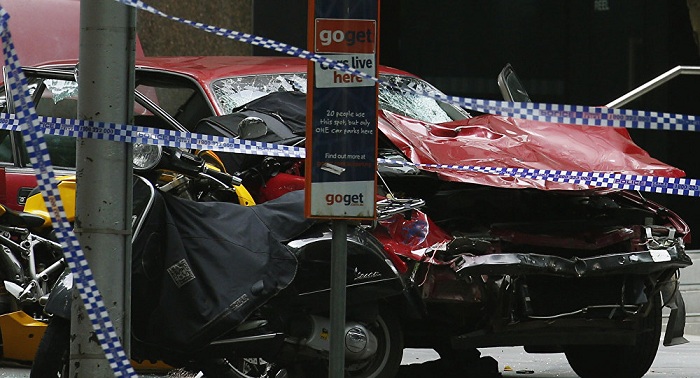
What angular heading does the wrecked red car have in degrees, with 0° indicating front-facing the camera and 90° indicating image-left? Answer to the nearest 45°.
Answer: approximately 315°

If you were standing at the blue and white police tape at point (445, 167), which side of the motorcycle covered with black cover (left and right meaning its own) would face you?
back

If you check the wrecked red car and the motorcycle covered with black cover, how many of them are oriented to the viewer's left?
1

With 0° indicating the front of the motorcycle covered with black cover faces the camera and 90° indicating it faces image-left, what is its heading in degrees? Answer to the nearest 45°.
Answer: approximately 90°

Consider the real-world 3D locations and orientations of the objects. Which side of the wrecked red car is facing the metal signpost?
right

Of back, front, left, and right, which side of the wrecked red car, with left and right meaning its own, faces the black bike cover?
right

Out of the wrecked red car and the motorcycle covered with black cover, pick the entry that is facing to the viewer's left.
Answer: the motorcycle covered with black cover

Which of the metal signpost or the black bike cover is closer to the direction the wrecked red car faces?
the metal signpost
